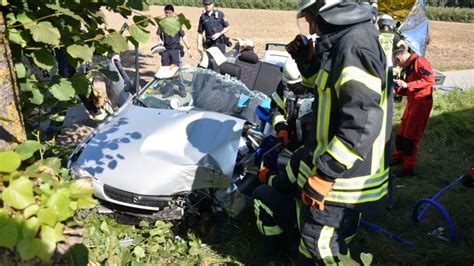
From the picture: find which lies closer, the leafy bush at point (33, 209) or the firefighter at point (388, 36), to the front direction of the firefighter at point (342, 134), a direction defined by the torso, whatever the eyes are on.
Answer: the leafy bush

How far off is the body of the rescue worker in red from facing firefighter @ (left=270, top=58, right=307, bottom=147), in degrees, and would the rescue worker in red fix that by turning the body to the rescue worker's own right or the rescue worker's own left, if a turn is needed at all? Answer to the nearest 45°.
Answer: approximately 45° to the rescue worker's own left

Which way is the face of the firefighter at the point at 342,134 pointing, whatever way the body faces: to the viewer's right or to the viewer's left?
to the viewer's left

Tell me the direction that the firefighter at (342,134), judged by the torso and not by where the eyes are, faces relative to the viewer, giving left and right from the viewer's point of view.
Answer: facing to the left of the viewer

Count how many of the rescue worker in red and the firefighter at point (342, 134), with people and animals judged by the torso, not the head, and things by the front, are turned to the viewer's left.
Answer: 2

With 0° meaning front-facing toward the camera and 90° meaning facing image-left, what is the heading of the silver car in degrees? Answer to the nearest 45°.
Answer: approximately 45°

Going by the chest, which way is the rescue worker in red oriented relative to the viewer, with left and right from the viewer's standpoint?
facing to the left of the viewer

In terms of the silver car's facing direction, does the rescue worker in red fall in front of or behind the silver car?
behind

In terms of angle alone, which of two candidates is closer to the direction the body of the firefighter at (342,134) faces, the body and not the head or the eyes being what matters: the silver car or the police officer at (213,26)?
the silver car

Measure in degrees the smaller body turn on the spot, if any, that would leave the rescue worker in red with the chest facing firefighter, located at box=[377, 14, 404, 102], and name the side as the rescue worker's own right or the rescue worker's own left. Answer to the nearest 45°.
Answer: approximately 45° to the rescue worker's own right

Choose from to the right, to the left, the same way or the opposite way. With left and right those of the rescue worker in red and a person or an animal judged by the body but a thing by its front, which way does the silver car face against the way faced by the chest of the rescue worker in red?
to the left

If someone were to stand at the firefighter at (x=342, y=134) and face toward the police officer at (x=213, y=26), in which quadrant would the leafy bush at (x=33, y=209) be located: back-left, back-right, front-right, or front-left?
back-left
